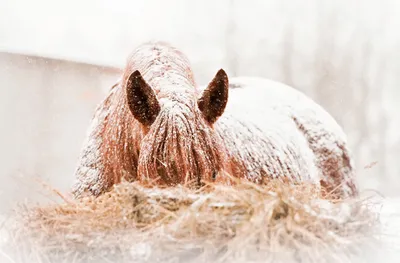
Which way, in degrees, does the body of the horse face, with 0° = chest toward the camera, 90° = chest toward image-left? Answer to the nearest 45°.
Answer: approximately 45°
